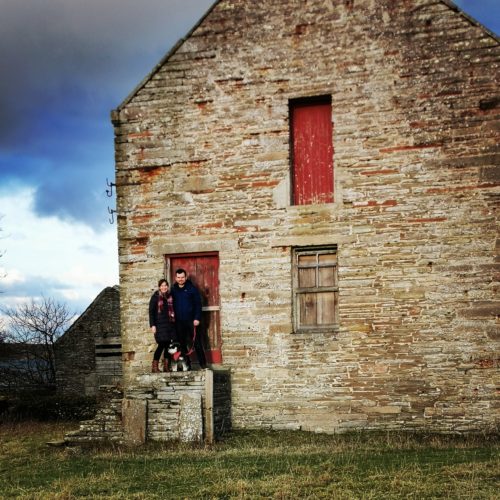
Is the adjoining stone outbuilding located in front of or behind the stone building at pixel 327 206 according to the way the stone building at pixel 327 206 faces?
behind

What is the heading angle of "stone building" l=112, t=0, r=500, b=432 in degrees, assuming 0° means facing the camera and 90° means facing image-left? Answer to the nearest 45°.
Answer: approximately 0°

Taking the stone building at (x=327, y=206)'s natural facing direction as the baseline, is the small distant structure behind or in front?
behind
